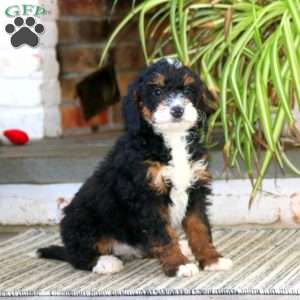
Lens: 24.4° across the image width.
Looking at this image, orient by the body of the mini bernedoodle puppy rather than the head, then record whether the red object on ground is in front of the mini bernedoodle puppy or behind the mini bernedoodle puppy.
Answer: behind

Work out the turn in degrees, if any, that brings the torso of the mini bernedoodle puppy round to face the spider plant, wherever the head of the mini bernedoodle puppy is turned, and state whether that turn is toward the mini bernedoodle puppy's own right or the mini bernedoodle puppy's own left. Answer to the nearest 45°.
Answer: approximately 90° to the mini bernedoodle puppy's own left

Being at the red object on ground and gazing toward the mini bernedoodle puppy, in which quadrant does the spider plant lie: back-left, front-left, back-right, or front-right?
front-left

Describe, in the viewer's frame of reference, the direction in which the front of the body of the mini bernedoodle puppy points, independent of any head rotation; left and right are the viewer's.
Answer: facing the viewer and to the right of the viewer

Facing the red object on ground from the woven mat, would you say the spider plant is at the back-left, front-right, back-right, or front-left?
front-right
